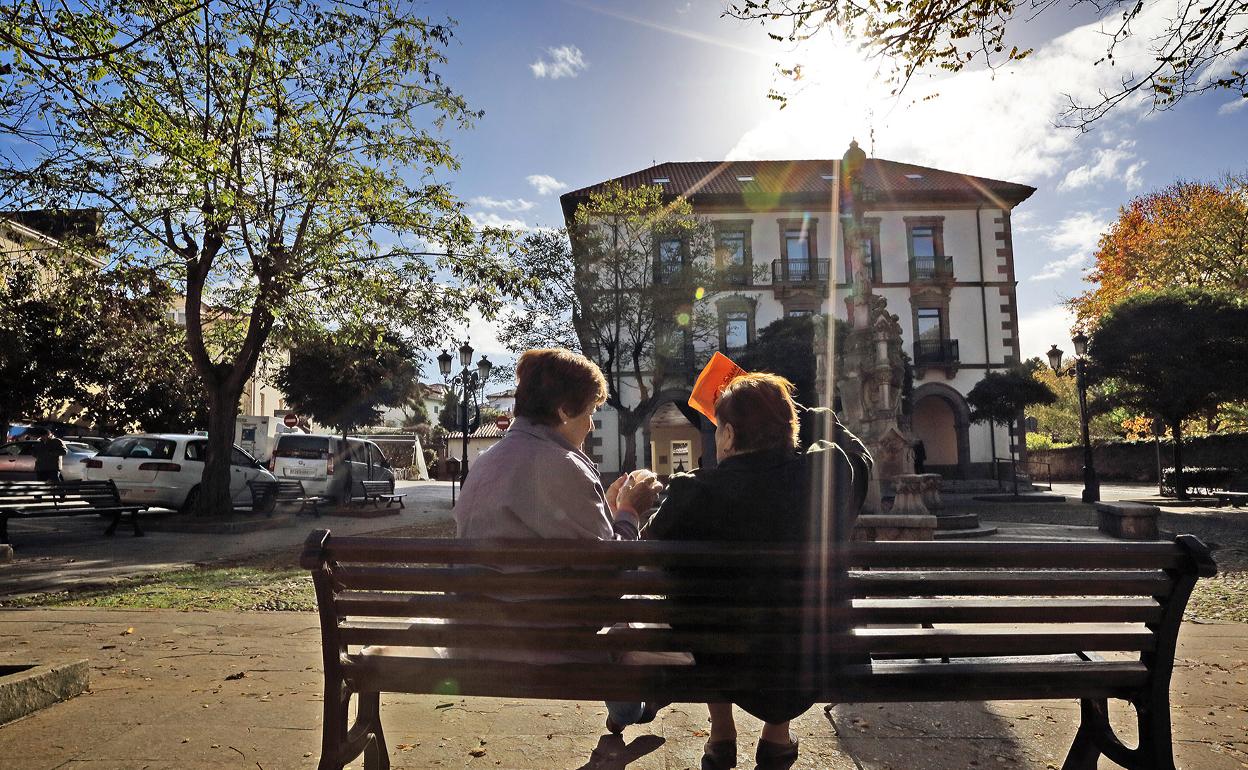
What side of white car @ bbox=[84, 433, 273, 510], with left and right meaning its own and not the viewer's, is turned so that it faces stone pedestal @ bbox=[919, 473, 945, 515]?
right

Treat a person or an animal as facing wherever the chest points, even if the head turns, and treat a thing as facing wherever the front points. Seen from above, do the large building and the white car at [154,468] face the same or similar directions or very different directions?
very different directions

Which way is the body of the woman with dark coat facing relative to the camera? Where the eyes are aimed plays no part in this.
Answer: away from the camera

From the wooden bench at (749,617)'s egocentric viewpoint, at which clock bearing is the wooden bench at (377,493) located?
the wooden bench at (377,493) is roughly at 11 o'clock from the wooden bench at (749,617).

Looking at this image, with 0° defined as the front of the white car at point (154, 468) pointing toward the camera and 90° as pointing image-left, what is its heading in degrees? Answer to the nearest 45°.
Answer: approximately 225°

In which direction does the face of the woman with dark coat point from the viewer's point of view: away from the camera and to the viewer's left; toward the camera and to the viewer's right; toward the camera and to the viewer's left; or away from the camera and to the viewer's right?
away from the camera and to the viewer's left

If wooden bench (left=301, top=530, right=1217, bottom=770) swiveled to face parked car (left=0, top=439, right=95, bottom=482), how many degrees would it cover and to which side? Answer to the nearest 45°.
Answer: approximately 45° to its left

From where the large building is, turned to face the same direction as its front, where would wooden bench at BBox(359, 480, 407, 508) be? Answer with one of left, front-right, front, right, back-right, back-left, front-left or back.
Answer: front-right

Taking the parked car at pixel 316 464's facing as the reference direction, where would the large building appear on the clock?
The large building is roughly at 1 o'clock from the parked car.

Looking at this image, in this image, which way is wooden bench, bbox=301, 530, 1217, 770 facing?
away from the camera

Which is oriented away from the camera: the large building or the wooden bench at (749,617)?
the wooden bench

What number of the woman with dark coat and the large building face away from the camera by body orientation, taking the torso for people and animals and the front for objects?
1

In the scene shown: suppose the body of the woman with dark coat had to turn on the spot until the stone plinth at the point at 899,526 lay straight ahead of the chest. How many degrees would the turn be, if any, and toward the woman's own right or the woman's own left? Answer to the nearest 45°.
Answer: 0° — they already face it

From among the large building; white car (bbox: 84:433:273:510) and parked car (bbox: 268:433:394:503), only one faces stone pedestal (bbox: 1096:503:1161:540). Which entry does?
the large building

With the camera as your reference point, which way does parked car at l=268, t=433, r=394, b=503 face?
facing away from the viewer and to the right of the viewer

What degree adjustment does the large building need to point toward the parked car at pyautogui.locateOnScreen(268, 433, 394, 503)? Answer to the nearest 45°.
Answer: approximately 45° to its right

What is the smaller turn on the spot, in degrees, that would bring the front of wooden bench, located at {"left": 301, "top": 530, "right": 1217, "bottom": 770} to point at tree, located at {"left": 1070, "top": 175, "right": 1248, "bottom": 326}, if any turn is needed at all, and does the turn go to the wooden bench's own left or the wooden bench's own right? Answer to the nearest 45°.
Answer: approximately 45° to the wooden bench's own right
